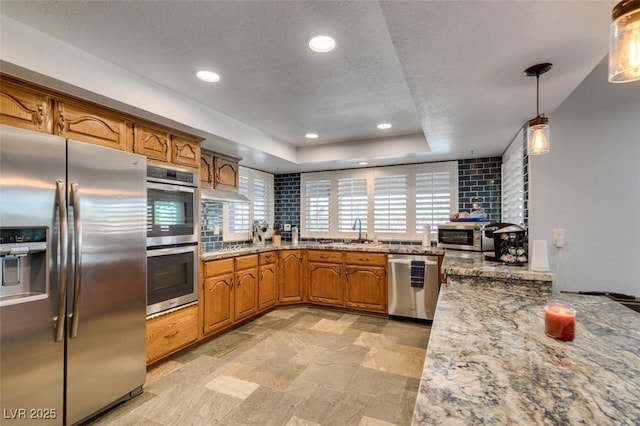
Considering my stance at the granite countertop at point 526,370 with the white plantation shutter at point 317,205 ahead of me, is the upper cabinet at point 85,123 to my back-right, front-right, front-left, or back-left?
front-left

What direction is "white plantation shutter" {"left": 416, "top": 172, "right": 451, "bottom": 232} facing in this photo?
toward the camera

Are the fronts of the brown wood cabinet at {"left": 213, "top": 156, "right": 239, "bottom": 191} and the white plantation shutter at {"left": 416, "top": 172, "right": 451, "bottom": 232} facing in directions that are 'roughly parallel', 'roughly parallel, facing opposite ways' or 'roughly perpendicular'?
roughly perpendicular

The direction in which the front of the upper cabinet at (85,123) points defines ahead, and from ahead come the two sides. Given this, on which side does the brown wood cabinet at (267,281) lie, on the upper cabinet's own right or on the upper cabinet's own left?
on the upper cabinet's own left

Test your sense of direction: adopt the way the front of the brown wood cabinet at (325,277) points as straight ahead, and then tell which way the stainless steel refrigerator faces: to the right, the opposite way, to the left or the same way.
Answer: to the left

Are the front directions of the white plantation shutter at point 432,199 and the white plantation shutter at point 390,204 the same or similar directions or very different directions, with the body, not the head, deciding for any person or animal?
same or similar directions

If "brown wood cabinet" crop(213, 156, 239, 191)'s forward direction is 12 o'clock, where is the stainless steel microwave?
The stainless steel microwave is roughly at 11 o'clock from the brown wood cabinet.

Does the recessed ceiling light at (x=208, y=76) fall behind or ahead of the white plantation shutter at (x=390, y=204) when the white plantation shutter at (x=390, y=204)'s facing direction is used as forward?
ahead

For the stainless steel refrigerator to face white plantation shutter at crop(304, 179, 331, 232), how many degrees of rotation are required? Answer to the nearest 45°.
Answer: approximately 90° to its left

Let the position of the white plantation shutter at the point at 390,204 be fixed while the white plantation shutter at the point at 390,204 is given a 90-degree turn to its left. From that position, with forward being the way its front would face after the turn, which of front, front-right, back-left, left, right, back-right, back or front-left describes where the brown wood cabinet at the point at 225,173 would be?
back-right

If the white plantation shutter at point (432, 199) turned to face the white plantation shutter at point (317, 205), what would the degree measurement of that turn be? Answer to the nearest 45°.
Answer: approximately 90° to its right

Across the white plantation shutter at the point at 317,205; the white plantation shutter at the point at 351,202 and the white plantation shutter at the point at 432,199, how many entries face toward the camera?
3

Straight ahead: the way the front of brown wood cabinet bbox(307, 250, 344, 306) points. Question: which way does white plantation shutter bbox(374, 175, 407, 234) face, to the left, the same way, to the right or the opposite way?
the same way

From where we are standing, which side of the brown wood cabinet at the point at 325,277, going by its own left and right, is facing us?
front

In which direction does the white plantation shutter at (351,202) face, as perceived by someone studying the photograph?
facing the viewer

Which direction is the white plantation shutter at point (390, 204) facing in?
toward the camera

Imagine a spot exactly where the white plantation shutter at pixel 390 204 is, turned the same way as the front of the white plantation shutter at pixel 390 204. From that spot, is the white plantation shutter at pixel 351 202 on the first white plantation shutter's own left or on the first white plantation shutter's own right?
on the first white plantation shutter's own right

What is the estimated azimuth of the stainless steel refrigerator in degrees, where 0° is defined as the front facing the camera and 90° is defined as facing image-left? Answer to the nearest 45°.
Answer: approximately 315°

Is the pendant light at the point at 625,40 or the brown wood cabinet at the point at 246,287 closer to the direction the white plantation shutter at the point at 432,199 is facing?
the pendant light

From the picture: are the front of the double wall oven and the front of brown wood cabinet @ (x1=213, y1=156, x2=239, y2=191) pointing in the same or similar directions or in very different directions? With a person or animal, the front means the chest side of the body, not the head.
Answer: same or similar directions
